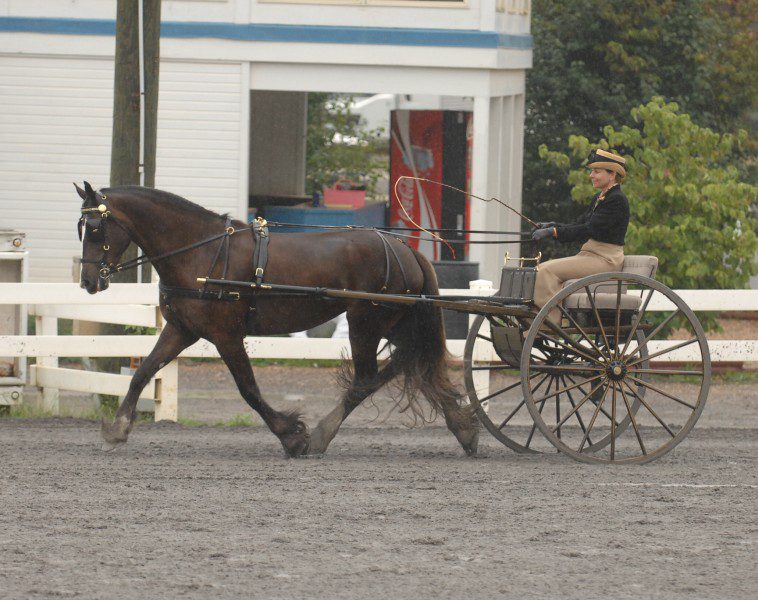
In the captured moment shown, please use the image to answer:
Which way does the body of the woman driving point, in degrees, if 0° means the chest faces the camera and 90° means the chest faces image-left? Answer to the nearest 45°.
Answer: approximately 90°

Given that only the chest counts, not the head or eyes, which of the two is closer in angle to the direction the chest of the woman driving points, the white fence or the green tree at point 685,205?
the white fence

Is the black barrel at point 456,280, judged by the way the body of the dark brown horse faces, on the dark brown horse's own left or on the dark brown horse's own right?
on the dark brown horse's own right

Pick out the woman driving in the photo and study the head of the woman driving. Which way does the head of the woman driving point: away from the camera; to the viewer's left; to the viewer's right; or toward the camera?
to the viewer's left

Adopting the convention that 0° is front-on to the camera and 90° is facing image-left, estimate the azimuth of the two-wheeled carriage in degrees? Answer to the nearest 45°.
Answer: approximately 90°

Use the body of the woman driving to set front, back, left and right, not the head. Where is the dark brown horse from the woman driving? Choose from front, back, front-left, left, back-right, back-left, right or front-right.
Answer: front

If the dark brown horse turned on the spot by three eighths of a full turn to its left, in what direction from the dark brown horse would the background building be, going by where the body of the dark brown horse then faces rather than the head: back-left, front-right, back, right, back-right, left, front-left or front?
back-left

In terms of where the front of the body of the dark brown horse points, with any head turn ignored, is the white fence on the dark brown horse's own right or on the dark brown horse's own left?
on the dark brown horse's own right

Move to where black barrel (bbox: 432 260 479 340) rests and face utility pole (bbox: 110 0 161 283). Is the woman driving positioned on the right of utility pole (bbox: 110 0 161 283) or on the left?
left

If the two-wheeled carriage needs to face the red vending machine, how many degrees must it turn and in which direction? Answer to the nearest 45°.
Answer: approximately 90° to its right

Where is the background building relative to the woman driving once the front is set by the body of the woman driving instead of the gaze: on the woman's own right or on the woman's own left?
on the woman's own right

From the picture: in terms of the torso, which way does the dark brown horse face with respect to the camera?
to the viewer's left

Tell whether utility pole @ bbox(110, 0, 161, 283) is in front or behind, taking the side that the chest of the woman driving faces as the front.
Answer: in front
